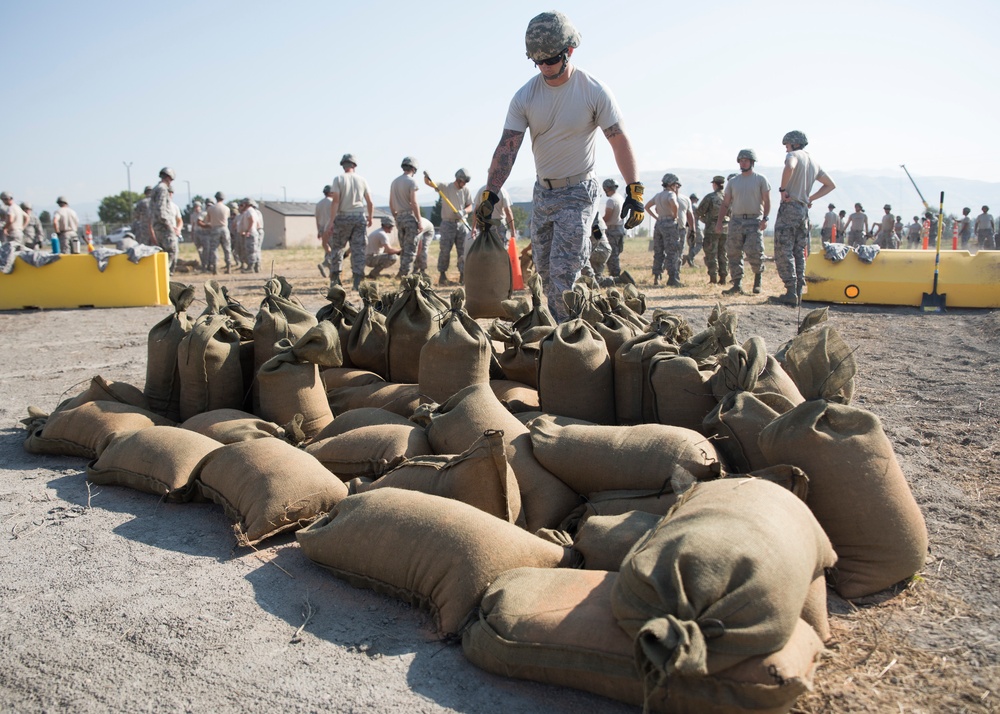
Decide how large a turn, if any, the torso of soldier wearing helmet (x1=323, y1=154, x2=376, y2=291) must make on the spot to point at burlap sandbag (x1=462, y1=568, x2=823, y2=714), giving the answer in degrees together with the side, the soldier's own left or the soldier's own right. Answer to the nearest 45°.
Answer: approximately 180°

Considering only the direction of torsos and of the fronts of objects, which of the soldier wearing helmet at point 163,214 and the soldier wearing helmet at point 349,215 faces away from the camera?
the soldier wearing helmet at point 349,215

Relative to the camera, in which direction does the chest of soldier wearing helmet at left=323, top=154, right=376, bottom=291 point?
away from the camera

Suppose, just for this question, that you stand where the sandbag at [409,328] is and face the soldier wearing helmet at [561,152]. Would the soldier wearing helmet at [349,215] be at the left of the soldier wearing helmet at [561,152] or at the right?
left

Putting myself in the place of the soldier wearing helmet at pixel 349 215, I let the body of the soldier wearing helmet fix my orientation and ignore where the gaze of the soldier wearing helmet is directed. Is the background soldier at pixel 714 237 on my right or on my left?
on my right

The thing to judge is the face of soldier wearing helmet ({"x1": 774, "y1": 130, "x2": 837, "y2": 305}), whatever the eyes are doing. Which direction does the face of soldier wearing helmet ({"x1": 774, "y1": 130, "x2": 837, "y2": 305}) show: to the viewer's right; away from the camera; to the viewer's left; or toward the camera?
to the viewer's left
